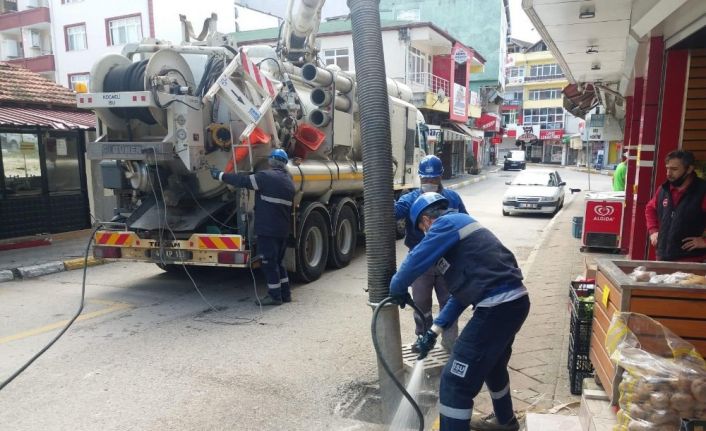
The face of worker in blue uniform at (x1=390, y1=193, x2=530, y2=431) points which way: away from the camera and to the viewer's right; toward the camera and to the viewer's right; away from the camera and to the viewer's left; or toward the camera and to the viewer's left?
away from the camera and to the viewer's left

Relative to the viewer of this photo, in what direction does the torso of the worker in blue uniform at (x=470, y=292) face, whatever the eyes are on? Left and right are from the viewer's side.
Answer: facing to the left of the viewer

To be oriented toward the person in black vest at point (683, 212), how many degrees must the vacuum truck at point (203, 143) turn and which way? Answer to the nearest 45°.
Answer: approximately 90° to its right

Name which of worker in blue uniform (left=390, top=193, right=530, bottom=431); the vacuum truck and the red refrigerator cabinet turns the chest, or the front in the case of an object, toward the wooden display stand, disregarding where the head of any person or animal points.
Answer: the red refrigerator cabinet

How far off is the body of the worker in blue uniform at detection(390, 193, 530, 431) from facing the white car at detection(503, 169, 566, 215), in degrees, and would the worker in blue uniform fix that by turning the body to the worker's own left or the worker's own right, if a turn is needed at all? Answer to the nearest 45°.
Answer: approximately 90° to the worker's own right

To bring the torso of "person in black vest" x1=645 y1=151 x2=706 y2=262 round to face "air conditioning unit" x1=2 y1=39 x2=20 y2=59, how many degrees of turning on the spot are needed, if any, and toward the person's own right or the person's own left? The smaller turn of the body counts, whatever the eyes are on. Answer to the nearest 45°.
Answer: approximately 45° to the person's own right

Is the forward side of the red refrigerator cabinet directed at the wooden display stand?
yes

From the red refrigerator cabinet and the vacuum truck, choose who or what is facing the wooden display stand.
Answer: the red refrigerator cabinet
